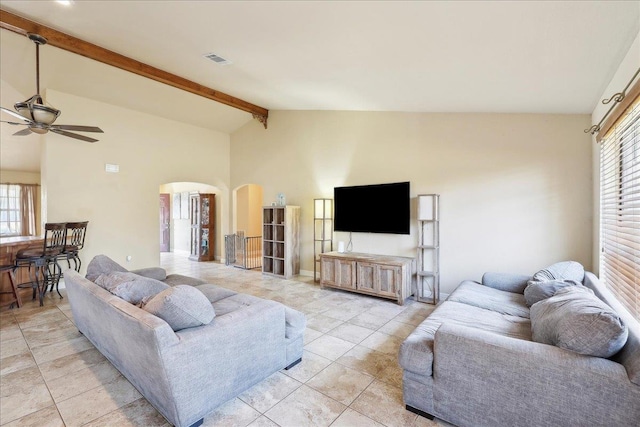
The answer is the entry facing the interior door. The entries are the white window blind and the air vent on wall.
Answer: the white window blind

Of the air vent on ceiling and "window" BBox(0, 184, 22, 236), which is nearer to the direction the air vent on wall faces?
the air vent on ceiling

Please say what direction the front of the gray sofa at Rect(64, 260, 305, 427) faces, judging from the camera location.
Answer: facing away from the viewer and to the right of the viewer

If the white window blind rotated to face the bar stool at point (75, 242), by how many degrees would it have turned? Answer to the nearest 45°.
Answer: approximately 45° to its left

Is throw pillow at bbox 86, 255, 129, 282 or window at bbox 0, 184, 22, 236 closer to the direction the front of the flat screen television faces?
the throw pillow

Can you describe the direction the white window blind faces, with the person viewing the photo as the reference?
facing to the left of the viewer

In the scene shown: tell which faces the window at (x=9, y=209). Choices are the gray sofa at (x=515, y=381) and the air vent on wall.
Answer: the gray sofa

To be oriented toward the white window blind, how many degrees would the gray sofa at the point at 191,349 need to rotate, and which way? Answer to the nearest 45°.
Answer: approximately 45° to its right

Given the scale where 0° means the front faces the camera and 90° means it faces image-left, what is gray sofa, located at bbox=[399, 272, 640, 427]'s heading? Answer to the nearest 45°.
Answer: approximately 90°

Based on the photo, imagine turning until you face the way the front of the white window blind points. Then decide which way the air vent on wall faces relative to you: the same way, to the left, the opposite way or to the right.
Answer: the opposite way
